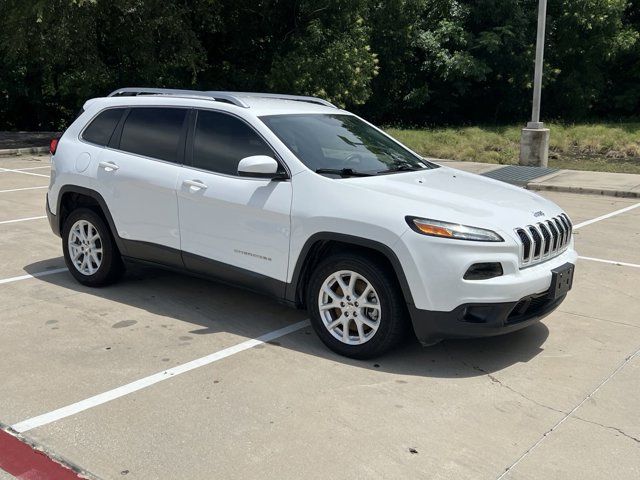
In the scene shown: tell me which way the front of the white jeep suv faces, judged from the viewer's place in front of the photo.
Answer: facing the viewer and to the right of the viewer

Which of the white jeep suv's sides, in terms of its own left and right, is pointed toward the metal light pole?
left
